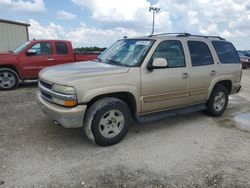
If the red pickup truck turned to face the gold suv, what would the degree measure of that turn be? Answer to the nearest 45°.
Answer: approximately 90° to its left

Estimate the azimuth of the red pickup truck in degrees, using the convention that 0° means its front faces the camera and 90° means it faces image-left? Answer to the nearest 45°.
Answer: approximately 90°

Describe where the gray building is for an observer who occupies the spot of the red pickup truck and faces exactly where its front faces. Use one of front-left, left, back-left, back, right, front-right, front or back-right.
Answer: right

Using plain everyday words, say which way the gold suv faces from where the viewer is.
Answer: facing the viewer and to the left of the viewer

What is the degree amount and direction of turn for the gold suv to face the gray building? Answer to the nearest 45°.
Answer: approximately 90° to its right

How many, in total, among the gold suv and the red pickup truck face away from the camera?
0

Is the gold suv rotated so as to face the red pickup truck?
no

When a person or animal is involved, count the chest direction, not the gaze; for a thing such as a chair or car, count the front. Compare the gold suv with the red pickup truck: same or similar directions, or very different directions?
same or similar directions
